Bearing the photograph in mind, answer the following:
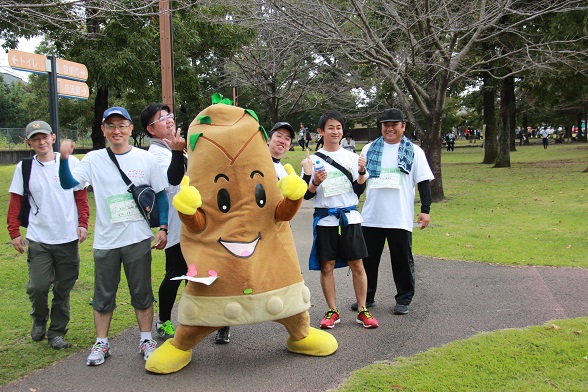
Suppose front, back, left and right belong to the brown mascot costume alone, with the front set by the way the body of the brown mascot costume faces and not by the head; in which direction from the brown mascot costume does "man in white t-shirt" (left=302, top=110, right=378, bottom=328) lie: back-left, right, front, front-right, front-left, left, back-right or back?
back-left

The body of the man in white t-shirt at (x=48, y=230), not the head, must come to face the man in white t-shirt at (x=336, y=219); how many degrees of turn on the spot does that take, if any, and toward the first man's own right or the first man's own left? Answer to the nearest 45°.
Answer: approximately 90° to the first man's own left

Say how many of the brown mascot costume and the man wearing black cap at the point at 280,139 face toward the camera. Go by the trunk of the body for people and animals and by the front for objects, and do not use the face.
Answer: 2

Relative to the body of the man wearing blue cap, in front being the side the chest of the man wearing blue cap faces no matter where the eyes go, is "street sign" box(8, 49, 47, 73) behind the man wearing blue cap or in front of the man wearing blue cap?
behind

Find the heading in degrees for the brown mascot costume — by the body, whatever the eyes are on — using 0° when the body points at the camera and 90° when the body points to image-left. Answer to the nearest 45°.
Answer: approximately 0°

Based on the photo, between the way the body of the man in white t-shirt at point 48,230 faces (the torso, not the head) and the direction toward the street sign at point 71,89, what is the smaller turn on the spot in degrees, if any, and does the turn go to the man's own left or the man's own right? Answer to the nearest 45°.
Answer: approximately 180°

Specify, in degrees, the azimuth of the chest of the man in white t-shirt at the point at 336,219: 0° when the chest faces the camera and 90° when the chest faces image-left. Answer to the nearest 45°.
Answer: approximately 0°
